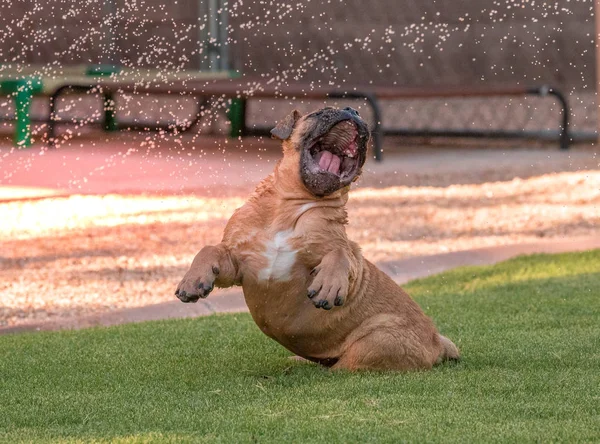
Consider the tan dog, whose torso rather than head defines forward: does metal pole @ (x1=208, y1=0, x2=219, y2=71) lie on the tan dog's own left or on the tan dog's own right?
on the tan dog's own right

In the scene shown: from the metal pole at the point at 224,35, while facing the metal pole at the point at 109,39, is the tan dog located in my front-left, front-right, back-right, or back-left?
back-left

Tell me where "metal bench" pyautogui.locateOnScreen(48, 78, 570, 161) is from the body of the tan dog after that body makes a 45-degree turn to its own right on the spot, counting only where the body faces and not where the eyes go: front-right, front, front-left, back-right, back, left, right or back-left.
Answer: right

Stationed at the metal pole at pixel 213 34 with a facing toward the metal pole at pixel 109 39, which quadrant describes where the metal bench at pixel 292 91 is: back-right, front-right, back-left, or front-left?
back-left

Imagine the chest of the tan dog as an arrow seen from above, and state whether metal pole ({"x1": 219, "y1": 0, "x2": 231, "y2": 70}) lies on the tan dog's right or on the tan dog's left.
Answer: on the tan dog's right

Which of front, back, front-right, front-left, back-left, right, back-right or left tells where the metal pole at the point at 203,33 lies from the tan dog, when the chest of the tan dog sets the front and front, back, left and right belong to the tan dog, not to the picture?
back-right
